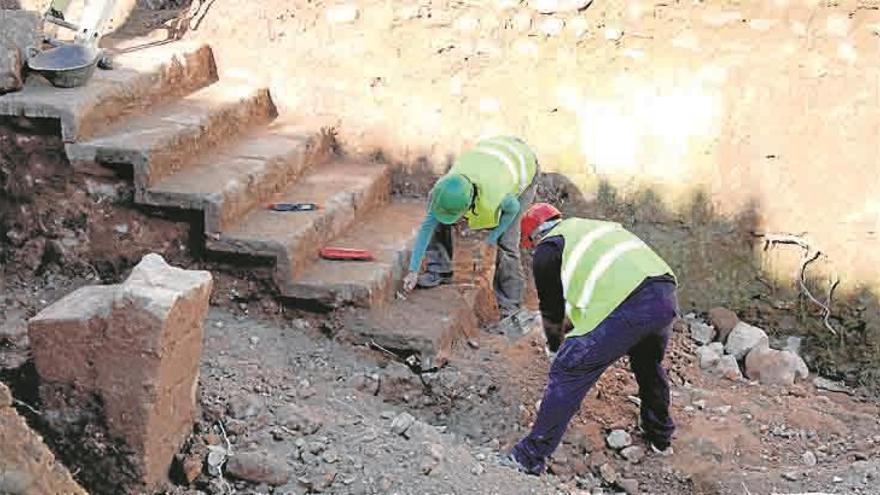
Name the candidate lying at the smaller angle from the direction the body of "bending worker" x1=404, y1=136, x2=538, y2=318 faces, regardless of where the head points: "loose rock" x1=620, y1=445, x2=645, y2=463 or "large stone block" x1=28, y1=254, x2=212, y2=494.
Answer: the large stone block

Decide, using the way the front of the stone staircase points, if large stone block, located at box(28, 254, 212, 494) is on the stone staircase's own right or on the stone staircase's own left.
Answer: on the stone staircase's own right

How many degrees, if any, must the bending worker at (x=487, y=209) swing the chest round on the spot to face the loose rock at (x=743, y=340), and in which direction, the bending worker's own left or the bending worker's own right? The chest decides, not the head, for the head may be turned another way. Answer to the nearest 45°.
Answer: approximately 135° to the bending worker's own left

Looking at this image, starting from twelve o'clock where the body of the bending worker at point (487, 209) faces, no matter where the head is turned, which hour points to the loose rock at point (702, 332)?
The loose rock is roughly at 7 o'clock from the bending worker.

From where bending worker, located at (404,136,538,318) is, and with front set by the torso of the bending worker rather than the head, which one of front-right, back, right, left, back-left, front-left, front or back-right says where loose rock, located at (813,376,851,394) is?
back-left

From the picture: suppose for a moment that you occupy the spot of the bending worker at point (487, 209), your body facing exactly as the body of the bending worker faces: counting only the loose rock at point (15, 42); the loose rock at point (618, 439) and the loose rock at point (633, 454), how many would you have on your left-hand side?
2

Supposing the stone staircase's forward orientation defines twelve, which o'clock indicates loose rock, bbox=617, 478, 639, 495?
The loose rock is roughly at 12 o'clock from the stone staircase.

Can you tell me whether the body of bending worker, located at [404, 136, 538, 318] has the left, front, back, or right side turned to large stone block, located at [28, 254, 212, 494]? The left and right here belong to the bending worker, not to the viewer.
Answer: front

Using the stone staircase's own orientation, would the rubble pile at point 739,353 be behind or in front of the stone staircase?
in front

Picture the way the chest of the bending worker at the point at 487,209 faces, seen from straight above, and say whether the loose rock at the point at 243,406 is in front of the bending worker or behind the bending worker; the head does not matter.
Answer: in front

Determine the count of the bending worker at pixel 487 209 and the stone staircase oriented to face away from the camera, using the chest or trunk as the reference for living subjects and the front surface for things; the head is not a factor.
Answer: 0

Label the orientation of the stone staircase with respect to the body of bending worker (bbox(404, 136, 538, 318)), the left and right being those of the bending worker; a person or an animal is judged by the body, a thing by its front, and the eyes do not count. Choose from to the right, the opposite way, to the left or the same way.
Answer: to the left

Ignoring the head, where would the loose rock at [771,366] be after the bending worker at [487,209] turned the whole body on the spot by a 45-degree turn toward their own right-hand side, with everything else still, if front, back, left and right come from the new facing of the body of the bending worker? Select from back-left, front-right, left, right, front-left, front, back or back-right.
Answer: back

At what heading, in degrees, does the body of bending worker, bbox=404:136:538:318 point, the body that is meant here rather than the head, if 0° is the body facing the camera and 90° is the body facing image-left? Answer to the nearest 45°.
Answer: approximately 45°

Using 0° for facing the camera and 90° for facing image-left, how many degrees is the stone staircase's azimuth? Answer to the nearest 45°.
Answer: approximately 315°

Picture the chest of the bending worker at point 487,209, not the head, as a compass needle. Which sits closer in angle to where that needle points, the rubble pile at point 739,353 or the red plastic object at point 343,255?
the red plastic object

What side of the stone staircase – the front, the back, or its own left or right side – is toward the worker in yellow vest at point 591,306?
front

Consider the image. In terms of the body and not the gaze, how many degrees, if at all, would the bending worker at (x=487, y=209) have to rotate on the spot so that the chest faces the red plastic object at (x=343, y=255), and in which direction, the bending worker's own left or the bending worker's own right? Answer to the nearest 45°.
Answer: approximately 45° to the bending worker's own right
